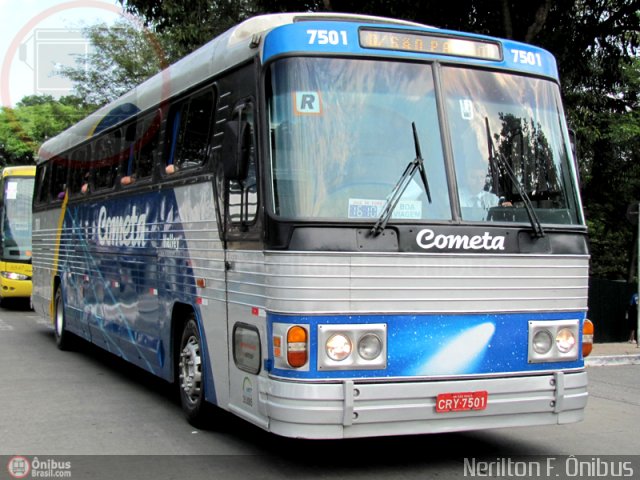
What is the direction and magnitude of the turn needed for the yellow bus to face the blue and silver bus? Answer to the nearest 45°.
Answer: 0° — it already faces it

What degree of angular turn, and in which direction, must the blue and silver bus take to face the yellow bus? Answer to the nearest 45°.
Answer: approximately 180°

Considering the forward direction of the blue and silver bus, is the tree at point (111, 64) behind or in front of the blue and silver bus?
behind

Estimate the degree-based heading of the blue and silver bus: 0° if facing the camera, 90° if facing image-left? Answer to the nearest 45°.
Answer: approximately 315°

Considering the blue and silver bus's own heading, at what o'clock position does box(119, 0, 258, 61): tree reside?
The tree is roughly at 7 o'clock from the blue and silver bus.

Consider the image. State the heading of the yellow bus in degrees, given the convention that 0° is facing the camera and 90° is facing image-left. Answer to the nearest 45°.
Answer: approximately 0°

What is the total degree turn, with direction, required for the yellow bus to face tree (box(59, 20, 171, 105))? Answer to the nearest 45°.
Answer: approximately 180°
